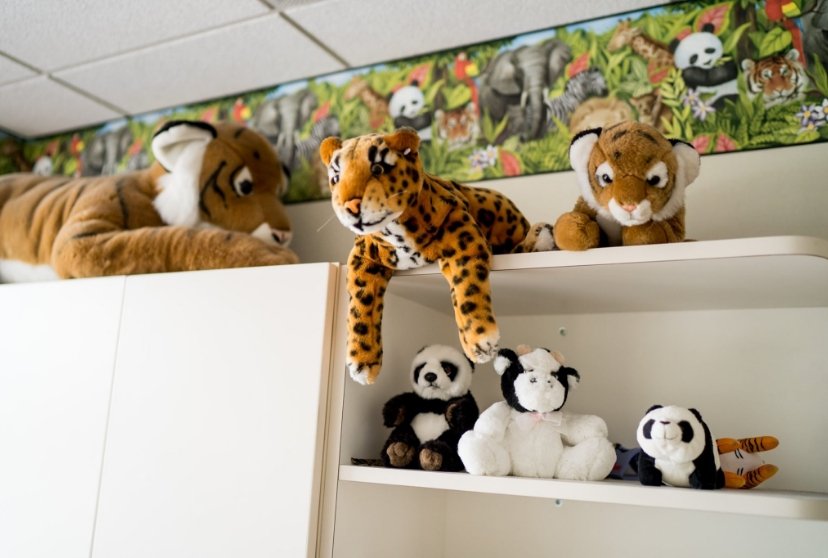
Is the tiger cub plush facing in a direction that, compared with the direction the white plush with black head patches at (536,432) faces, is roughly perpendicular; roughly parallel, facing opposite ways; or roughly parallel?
roughly parallel

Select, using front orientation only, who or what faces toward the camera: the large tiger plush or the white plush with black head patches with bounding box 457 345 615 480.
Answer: the white plush with black head patches

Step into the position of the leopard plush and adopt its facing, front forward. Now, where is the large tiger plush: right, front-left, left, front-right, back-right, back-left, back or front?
right

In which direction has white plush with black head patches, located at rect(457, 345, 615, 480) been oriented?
toward the camera

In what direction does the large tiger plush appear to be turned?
to the viewer's right

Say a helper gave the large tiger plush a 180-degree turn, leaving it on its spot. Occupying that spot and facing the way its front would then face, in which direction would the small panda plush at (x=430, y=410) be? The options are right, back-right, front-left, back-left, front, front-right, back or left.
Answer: back-left

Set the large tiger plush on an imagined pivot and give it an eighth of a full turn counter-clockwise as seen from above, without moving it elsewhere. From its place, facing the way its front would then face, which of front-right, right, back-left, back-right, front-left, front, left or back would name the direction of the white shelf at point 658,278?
right

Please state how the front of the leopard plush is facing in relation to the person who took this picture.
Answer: facing the viewer and to the left of the viewer

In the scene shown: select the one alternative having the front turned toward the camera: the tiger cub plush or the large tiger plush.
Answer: the tiger cub plush

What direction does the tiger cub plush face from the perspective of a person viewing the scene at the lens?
facing the viewer

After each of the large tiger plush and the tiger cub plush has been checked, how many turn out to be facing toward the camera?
1
